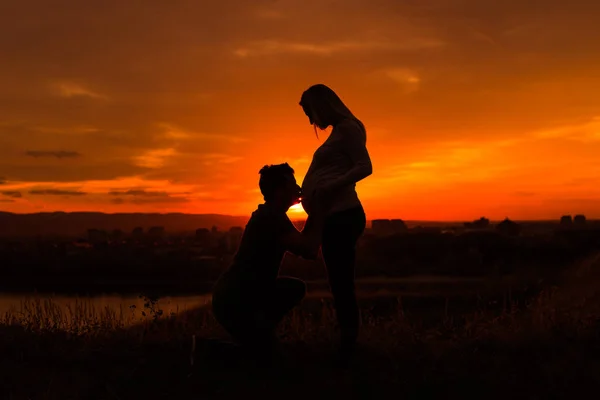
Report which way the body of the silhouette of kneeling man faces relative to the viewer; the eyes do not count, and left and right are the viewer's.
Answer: facing to the right of the viewer
